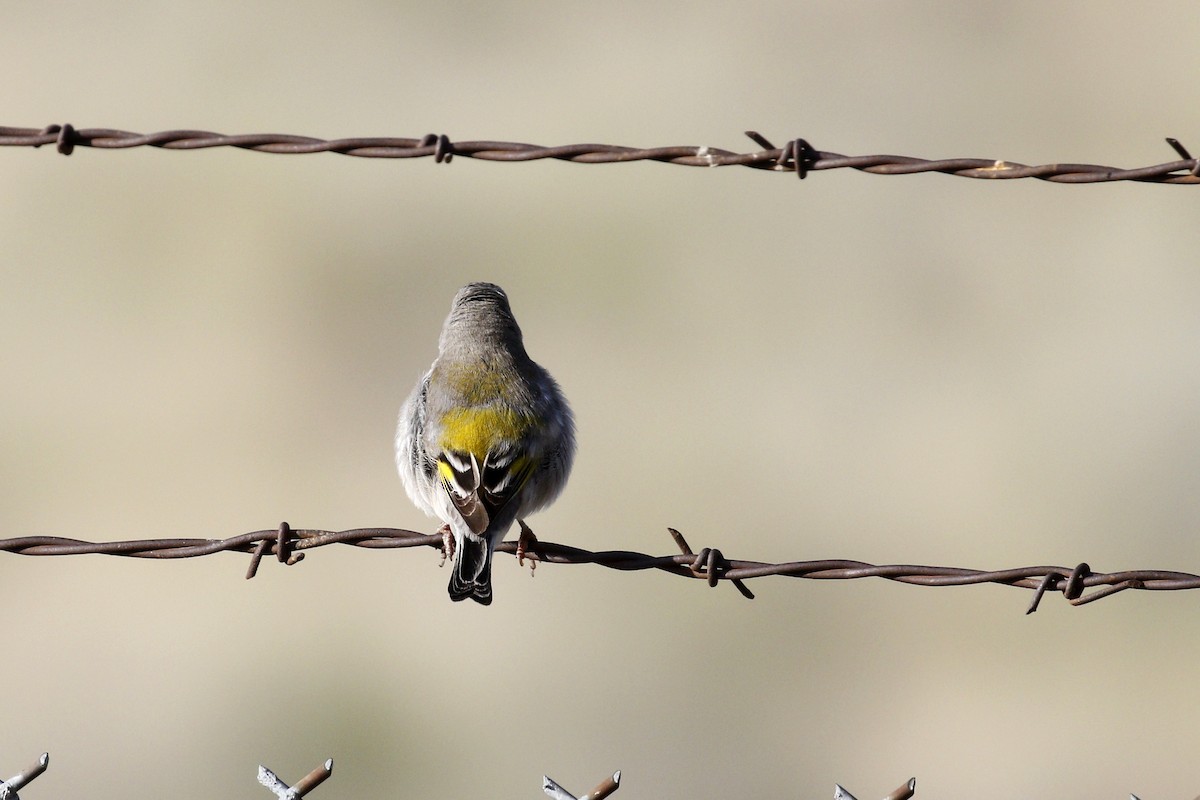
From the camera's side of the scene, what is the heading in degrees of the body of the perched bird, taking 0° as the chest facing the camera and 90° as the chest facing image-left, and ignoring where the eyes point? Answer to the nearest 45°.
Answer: approximately 180°
